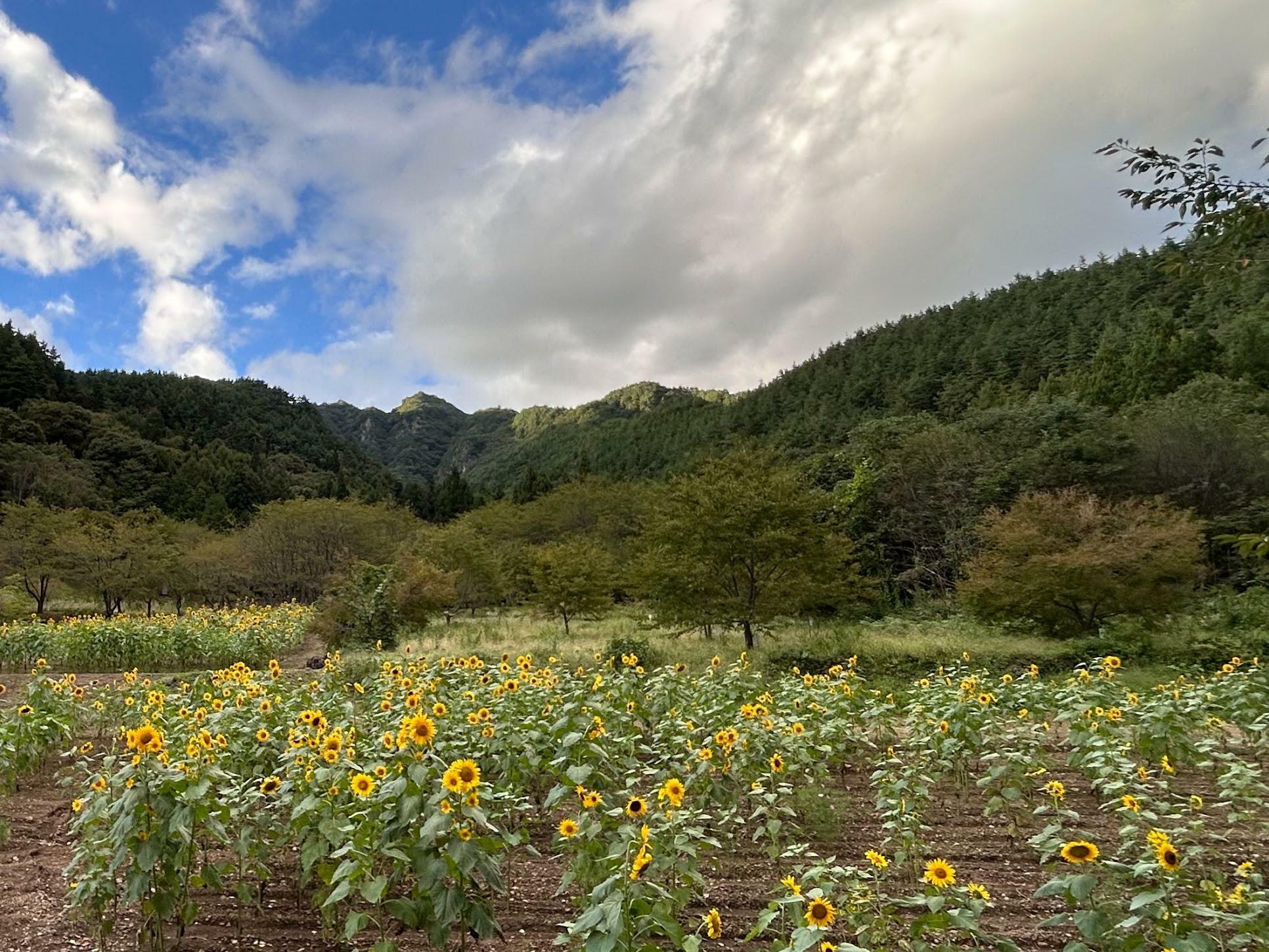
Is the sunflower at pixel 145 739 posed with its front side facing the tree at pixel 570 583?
no

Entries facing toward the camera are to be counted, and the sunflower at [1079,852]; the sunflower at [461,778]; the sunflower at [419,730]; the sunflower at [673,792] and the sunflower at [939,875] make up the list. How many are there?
5

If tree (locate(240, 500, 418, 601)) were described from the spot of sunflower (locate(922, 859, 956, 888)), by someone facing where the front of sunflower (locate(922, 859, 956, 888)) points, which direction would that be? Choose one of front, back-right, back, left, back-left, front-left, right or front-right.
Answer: back-right

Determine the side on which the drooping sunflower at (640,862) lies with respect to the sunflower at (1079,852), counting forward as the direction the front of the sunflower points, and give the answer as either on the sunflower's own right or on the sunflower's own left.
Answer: on the sunflower's own right

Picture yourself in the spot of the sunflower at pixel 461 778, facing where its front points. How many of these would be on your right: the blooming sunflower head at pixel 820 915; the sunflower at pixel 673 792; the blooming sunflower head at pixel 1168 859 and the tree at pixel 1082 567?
0

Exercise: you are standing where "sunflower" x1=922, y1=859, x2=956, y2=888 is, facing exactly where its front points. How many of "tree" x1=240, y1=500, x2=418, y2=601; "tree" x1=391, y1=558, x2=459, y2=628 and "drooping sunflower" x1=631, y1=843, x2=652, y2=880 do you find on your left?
0

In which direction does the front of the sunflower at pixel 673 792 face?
toward the camera

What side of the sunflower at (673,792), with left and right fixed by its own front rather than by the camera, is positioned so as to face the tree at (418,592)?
back

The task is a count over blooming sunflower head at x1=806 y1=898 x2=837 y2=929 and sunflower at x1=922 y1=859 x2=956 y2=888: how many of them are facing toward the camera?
2

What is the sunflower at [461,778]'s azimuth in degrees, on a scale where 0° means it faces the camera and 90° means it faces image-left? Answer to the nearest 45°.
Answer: approximately 0°

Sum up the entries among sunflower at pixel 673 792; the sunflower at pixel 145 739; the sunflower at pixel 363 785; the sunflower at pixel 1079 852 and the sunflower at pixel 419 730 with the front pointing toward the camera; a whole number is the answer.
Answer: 5

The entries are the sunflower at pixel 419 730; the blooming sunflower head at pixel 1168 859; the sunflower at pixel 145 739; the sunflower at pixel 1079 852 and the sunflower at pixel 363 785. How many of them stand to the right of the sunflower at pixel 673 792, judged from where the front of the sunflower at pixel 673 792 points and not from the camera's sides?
3

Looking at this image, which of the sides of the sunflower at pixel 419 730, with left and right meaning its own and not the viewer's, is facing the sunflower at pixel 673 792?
left

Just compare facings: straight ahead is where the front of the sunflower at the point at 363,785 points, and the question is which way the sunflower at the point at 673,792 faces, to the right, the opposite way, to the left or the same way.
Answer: the same way

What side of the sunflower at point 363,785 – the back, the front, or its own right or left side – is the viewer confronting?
front

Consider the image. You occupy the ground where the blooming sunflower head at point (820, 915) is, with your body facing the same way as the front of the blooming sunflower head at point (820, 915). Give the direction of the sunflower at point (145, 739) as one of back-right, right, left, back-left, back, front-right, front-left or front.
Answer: right

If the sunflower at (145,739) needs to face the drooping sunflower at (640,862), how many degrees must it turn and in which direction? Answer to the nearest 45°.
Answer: approximately 45° to its left

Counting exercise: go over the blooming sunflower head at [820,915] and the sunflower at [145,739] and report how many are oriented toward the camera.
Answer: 2

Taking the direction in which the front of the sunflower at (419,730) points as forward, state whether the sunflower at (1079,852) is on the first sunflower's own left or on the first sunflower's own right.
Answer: on the first sunflower's own left

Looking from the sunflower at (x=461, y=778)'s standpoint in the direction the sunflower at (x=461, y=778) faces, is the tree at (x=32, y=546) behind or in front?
behind

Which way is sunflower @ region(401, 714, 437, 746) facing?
toward the camera
